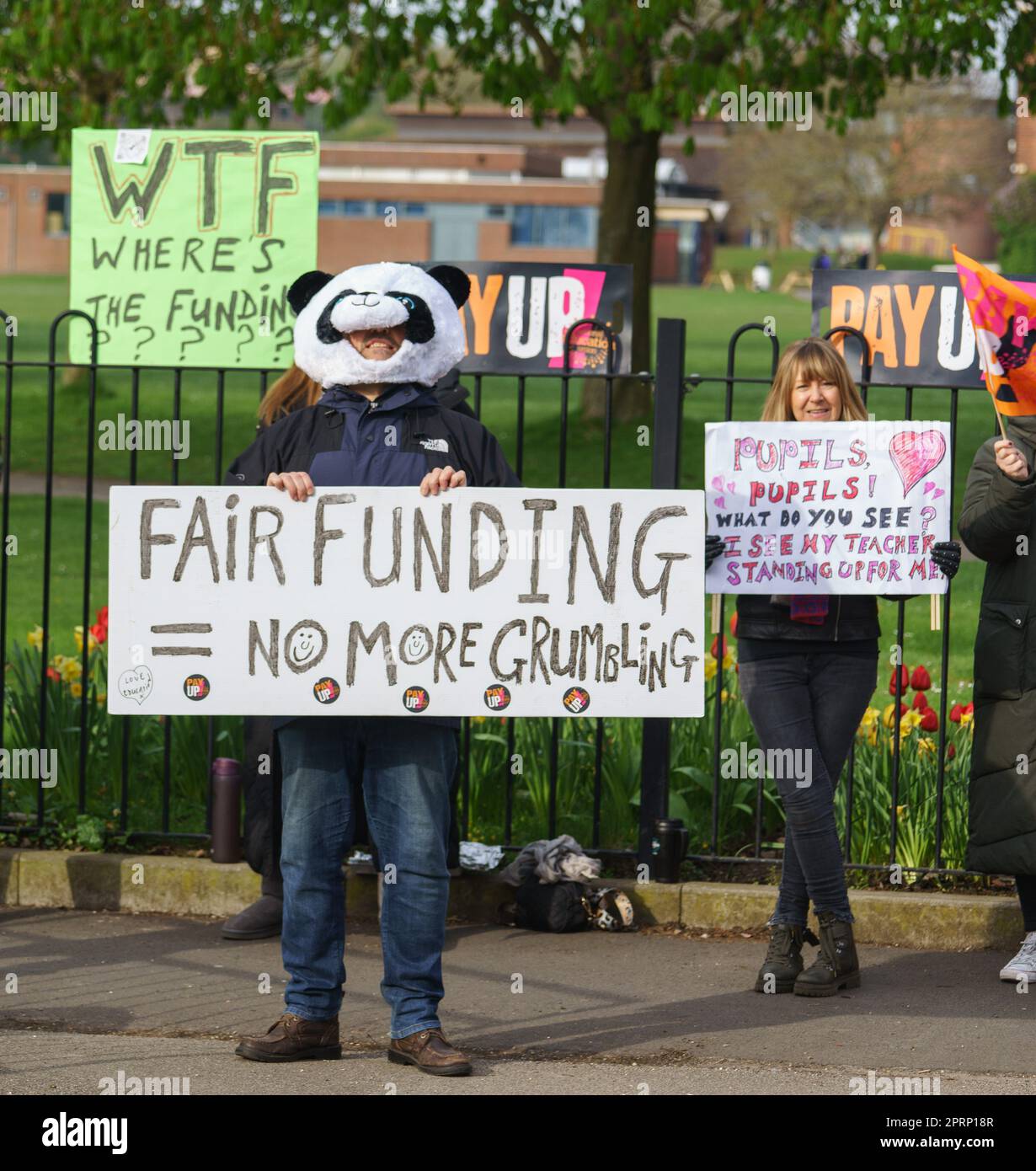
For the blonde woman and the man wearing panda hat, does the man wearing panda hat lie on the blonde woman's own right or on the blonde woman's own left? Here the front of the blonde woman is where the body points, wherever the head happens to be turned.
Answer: on the blonde woman's own right

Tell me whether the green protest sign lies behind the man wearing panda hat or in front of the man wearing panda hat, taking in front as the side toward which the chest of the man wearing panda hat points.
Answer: behind

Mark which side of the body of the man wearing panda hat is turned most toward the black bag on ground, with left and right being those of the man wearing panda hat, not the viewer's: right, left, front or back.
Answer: back

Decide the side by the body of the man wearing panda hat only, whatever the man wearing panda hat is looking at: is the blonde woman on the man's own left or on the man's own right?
on the man's own left

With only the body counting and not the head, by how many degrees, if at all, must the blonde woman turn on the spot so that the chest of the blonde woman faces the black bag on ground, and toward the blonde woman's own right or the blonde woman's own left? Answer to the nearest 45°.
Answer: approximately 135° to the blonde woman's own right
